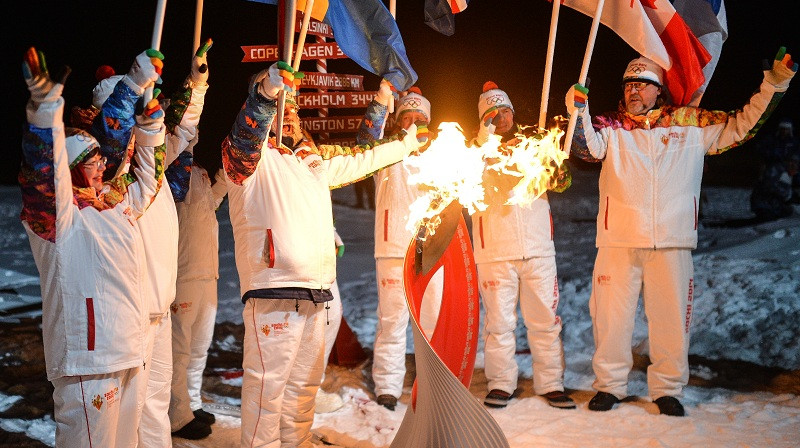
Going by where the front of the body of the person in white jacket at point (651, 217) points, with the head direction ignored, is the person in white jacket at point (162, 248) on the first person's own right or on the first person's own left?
on the first person's own right

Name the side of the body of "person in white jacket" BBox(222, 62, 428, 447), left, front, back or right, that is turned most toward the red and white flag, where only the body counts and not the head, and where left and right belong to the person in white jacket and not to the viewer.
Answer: left

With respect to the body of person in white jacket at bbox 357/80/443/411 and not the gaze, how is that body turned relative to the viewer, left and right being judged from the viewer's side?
facing the viewer

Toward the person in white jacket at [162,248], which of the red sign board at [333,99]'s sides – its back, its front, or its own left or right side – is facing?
front

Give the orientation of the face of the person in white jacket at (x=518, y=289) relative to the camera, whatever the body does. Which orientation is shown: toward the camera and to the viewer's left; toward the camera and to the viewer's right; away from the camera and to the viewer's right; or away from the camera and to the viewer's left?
toward the camera and to the viewer's left

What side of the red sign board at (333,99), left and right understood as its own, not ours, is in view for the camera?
front

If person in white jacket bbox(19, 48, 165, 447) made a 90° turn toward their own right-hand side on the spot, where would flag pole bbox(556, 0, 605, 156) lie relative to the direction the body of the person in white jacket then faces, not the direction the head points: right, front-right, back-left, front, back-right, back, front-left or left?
back-left

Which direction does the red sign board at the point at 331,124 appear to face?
toward the camera

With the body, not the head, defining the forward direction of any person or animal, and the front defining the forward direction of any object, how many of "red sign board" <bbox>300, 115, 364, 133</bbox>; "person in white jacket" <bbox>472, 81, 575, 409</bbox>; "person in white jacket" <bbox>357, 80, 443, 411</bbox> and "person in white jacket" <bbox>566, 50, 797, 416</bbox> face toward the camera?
4

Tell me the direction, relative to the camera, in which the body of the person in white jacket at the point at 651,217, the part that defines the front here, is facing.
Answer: toward the camera

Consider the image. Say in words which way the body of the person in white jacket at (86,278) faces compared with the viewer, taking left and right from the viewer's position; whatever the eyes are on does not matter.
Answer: facing the viewer and to the right of the viewer

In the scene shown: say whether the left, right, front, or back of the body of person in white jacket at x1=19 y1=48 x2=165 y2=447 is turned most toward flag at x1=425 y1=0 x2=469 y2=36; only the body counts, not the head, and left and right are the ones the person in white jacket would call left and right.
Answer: left

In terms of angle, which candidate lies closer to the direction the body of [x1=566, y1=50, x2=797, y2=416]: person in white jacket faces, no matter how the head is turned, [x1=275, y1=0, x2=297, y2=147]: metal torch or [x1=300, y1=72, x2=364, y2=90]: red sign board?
the metal torch

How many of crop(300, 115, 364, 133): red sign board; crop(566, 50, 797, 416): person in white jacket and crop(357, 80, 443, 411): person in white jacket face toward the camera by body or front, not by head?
3

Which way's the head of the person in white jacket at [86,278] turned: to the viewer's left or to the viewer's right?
to the viewer's right

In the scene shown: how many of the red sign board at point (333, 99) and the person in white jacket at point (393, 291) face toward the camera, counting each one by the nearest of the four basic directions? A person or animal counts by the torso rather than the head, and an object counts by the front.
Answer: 2
